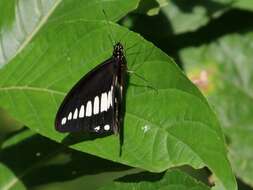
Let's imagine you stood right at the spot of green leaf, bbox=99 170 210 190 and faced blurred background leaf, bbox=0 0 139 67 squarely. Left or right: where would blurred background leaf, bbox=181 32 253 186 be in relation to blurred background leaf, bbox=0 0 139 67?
right

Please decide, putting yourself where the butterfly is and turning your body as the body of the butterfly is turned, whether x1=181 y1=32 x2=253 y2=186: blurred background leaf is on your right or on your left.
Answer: on your right

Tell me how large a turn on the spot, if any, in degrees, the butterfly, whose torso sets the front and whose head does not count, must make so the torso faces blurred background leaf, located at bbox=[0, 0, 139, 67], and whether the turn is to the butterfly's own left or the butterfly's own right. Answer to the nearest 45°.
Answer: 0° — it already faces it

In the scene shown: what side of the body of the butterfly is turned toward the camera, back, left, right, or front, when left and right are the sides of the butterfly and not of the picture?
back

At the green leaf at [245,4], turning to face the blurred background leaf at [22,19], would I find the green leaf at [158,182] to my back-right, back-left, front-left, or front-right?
front-left
